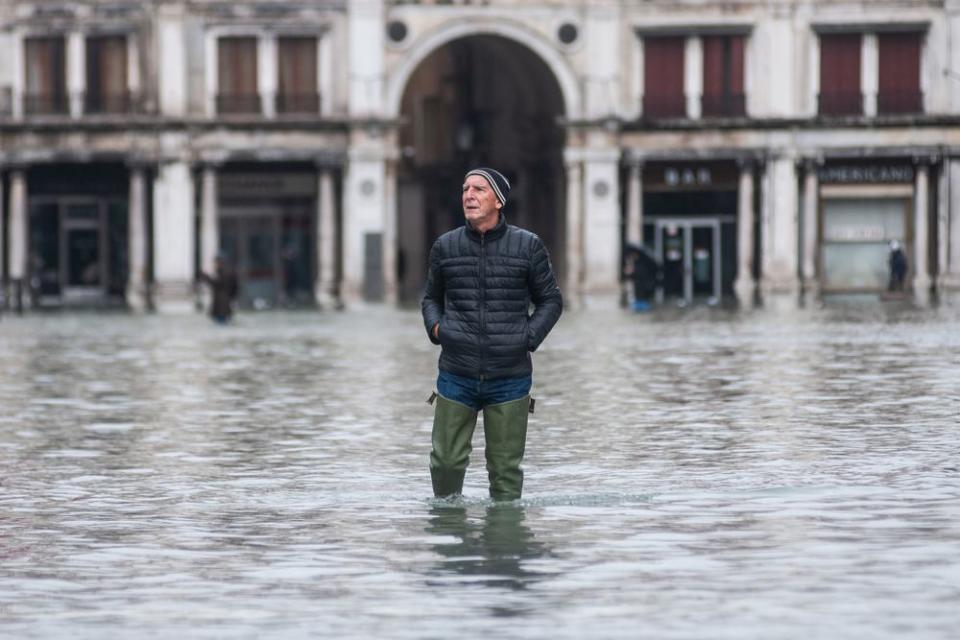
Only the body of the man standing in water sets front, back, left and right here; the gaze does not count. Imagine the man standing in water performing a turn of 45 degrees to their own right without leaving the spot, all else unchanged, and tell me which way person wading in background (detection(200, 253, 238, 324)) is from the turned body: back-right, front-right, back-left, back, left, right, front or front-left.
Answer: back-right

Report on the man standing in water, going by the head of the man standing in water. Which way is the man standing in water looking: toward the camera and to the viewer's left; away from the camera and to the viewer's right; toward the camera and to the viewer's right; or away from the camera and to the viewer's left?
toward the camera and to the viewer's left

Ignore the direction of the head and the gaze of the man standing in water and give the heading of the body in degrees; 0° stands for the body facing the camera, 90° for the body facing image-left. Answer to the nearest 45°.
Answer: approximately 0°
